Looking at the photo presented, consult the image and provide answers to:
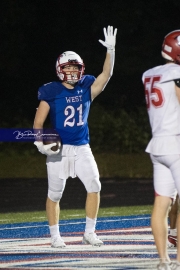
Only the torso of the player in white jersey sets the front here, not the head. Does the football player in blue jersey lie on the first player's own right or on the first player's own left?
on the first player's own left

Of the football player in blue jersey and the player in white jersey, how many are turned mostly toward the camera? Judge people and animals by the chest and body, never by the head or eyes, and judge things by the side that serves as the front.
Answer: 1

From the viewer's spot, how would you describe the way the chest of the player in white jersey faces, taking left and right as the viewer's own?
facing away from the viewer and to the right of the viewer

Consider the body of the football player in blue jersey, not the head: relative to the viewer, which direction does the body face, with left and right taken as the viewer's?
facing the viewer

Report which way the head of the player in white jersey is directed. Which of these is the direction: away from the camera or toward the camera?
away from the camera
